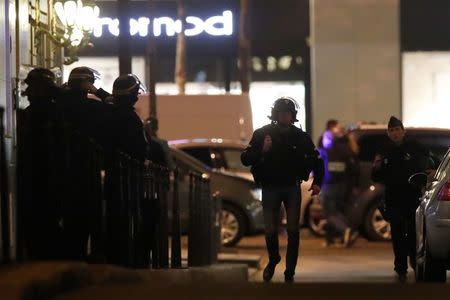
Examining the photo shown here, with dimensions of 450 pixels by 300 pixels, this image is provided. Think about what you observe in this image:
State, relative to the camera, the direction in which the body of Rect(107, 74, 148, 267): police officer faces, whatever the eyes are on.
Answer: to the viewer's right

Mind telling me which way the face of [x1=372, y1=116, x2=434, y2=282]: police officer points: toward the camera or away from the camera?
toward the camera

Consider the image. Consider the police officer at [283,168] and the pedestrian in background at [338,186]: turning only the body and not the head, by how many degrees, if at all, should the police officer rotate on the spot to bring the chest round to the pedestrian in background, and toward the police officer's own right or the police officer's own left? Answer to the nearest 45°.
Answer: approximately 180°

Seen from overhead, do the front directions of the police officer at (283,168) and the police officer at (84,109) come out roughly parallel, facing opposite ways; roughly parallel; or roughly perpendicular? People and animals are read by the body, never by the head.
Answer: roughly perpendicular

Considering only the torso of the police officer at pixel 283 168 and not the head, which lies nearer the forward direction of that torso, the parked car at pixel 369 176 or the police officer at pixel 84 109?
the police officer

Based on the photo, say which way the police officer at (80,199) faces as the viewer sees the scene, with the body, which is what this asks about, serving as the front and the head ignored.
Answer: to the viewer's right

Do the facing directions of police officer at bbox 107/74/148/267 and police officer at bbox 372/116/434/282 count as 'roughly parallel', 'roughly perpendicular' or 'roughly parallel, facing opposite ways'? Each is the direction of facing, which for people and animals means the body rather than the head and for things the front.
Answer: roughly perpendicular

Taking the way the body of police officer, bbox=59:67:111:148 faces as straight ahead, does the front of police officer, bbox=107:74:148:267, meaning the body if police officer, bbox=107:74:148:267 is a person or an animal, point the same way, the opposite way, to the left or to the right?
the same way

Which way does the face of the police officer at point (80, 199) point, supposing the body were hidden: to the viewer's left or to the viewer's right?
to the viewer's right

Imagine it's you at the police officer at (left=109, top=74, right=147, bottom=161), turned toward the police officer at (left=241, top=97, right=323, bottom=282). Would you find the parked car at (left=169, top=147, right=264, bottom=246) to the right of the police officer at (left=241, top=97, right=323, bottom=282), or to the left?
left

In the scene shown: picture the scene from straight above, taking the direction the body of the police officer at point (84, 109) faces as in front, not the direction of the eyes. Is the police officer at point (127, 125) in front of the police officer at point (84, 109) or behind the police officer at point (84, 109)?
in front

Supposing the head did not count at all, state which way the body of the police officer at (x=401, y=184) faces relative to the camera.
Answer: toward the camera

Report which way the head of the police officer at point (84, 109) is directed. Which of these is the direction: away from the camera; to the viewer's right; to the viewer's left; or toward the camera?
to the viewer's right
